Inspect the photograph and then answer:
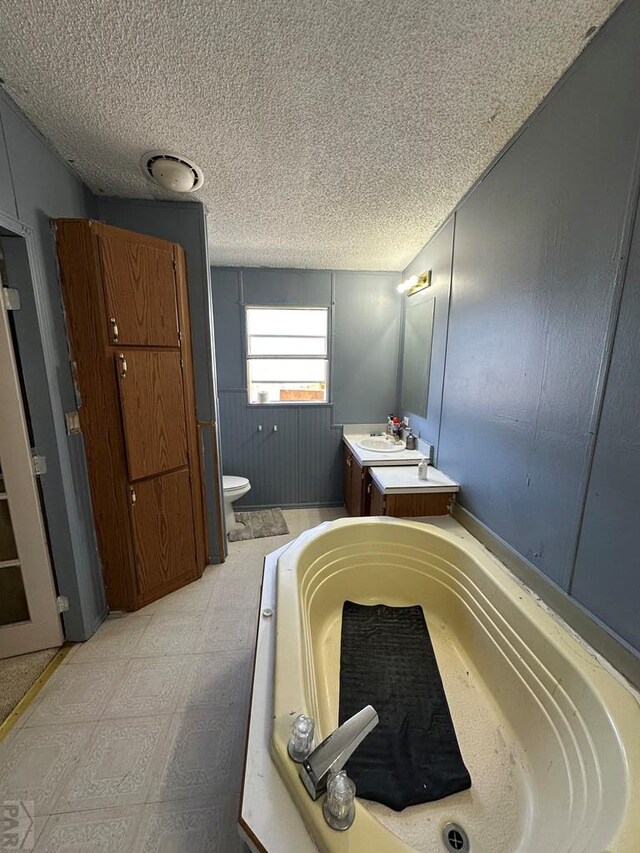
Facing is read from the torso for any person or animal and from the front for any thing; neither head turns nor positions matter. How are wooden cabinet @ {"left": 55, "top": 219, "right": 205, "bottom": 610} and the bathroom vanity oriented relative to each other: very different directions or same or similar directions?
very different directions

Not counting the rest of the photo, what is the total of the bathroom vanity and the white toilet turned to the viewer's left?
1

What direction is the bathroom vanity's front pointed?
to the viewer's left

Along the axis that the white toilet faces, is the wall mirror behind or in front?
in front

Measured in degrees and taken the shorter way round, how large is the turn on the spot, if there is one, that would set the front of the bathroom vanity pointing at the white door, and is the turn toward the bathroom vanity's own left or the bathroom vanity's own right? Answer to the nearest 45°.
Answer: approximately 45° to the bathroom vanity's own left

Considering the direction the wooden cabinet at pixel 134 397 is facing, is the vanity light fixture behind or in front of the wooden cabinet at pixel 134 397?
in front

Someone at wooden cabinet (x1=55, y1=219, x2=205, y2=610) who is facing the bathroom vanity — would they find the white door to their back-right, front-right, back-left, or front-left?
back-right
